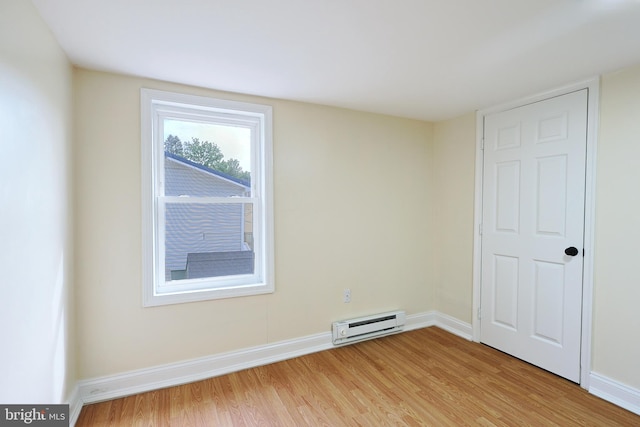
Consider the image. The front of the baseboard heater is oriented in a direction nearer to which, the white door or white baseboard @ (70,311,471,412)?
the white door

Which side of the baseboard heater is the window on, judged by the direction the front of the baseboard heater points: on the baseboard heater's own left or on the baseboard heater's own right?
on the baseboard heater's own right

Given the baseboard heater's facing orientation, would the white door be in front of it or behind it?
in front

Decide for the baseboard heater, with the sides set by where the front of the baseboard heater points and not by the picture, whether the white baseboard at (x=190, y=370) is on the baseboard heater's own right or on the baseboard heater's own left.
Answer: on the baseboard heater's own right

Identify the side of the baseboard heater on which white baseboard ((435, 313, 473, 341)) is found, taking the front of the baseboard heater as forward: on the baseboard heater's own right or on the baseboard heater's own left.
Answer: on the baseboard heater's own left

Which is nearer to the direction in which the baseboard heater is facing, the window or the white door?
the white door

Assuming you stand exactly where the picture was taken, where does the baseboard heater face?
facing the viewer and to the right of the viewer
